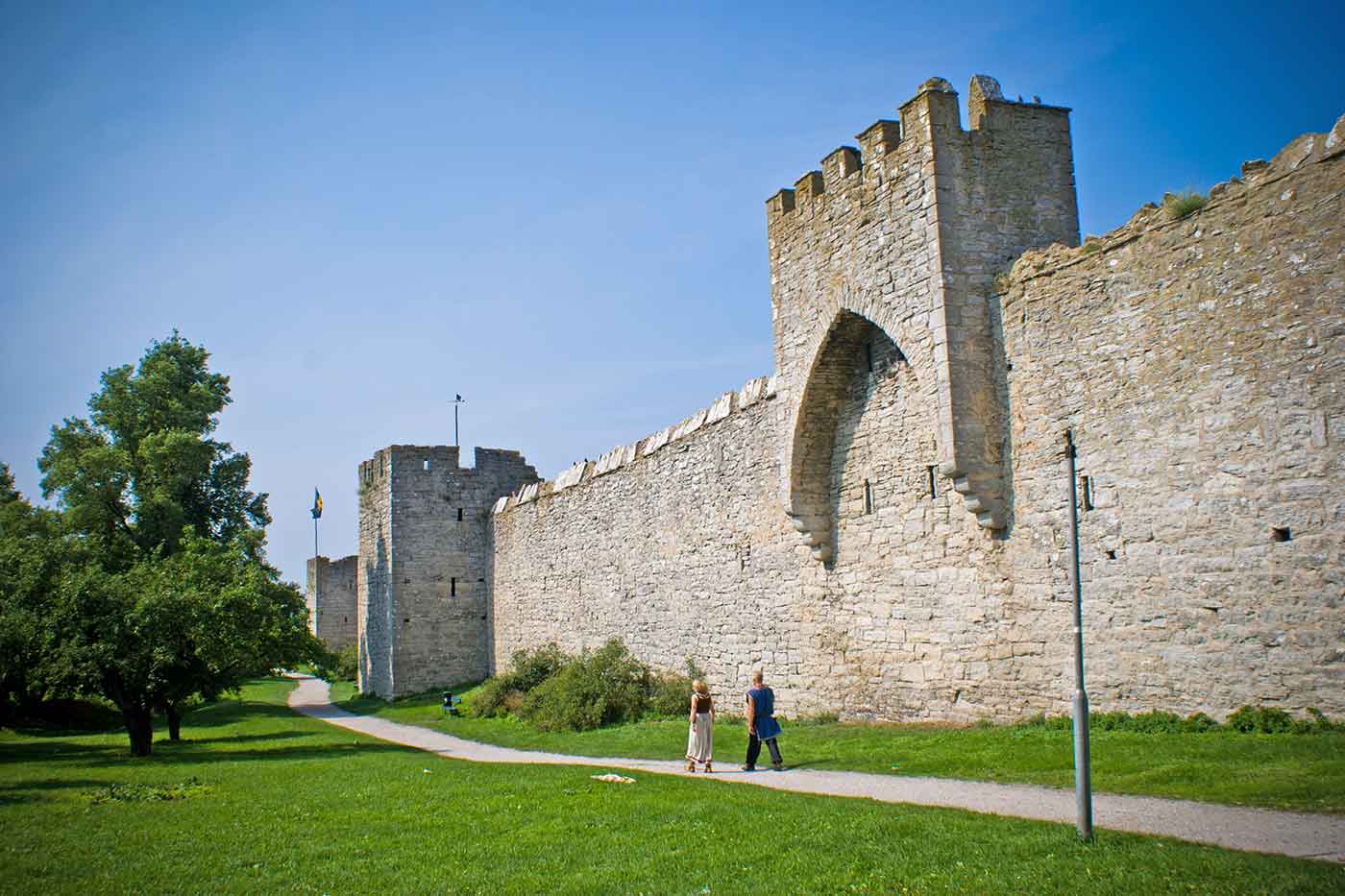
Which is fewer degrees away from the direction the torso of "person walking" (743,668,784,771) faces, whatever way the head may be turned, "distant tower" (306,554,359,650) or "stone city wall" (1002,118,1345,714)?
the distant tower

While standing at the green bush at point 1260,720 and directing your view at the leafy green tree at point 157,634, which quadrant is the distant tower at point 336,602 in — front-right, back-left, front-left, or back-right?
front-right

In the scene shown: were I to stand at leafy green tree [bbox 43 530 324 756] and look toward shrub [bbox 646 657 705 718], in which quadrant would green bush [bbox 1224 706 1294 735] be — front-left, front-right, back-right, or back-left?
front-right

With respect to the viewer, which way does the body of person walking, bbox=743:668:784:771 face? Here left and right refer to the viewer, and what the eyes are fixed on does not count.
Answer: facing away from the viewer and to the left of the viewer

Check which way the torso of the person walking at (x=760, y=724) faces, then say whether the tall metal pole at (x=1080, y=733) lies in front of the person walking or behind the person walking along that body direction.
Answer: behind

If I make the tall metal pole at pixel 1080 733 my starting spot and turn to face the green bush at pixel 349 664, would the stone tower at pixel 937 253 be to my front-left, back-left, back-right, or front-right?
front-right
